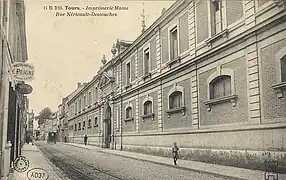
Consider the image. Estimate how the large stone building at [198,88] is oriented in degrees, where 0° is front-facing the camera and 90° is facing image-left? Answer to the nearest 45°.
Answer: approximately 45°

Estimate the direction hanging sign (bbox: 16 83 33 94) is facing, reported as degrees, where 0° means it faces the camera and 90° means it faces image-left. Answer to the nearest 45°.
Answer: approximately 0°
